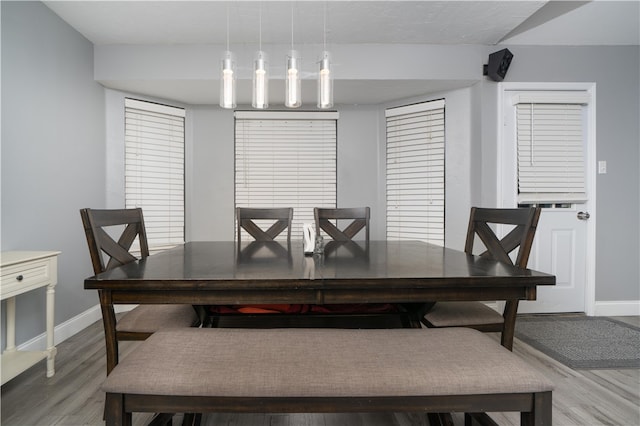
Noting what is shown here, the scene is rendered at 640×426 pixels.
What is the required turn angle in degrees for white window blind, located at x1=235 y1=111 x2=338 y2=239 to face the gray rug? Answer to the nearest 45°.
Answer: approximately 45° to its left

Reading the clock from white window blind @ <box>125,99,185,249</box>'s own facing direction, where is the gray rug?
The gray rug is roughly at 12 o'clock from the white window blind.

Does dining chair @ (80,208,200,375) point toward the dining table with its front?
yes

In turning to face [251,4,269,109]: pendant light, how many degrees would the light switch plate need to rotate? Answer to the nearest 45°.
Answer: approximately 45° to its right

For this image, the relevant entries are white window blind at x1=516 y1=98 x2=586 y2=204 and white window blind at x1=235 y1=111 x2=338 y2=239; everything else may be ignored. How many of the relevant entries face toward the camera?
2

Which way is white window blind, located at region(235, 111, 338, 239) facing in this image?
toward the camera

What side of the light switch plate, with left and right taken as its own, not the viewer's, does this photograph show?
front

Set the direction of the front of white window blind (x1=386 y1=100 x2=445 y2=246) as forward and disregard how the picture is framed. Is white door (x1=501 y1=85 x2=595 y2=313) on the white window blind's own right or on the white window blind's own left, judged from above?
on the white window blind's own left

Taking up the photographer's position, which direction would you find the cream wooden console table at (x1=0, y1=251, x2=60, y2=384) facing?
facing the viewer and to the right of the viewer

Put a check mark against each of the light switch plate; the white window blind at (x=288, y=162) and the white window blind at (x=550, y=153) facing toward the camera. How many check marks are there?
3
